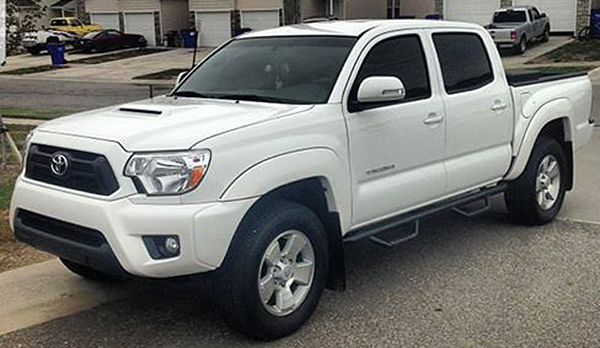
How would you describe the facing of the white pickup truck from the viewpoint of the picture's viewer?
facing the viewer and to the left of the viewer

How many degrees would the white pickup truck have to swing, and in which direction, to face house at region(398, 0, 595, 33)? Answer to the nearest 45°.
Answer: approximately 135° to its right

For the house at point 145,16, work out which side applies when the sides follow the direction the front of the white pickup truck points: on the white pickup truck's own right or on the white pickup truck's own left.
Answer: on the white pickup truck's own right

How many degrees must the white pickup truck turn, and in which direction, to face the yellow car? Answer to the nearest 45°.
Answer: approximately 135° to its right

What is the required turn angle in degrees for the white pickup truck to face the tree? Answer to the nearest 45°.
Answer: approximately 90° to its right

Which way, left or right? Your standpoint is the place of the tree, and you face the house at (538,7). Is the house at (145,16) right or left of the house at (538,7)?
left
